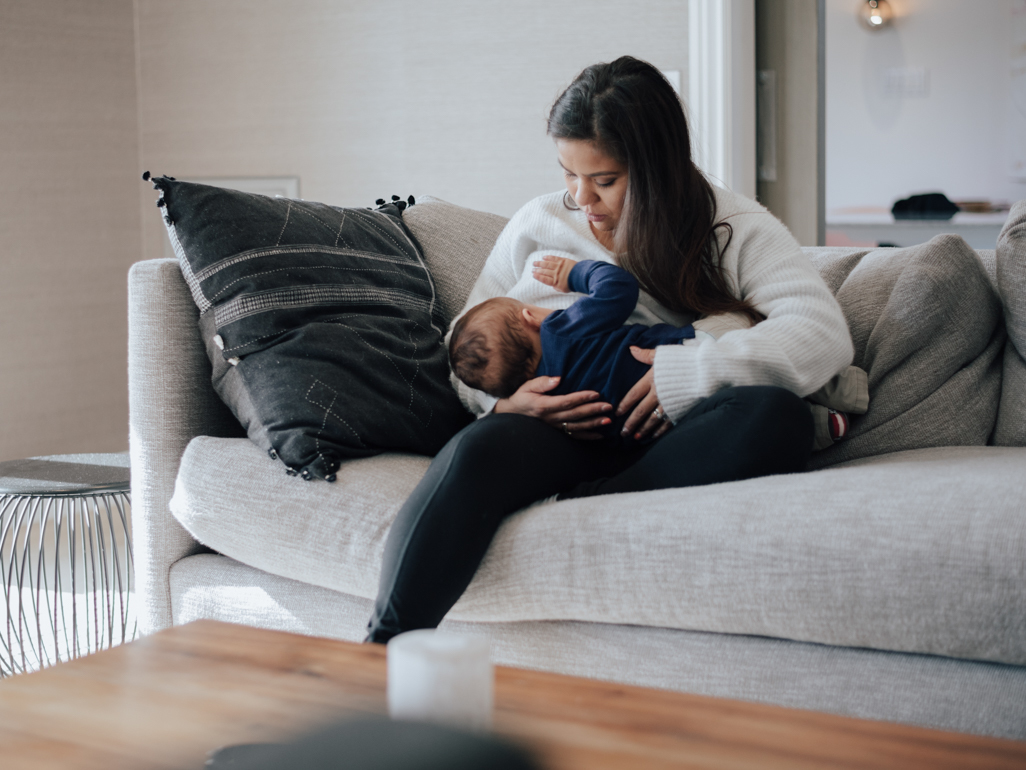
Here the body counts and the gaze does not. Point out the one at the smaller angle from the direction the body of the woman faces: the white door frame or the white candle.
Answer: the white candle

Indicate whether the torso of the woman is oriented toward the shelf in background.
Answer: no

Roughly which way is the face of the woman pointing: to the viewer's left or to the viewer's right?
to the viewer's left

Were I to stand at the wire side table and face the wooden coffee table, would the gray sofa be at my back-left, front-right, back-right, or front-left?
front-left

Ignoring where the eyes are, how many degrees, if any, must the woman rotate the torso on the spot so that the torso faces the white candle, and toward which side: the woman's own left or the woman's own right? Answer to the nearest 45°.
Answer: approximately 45° to the woman's own left

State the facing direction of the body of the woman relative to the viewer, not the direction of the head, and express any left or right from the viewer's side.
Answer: facing the viewer and to the left of the viewer

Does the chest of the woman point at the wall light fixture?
no

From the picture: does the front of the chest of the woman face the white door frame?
no
